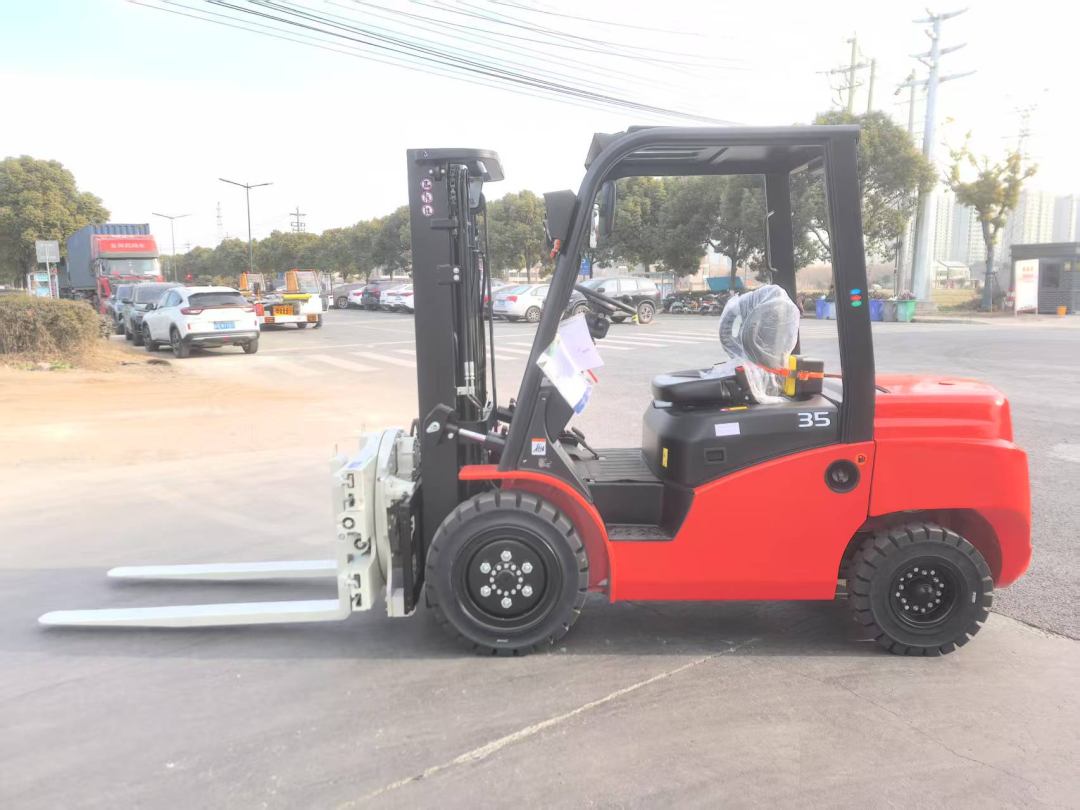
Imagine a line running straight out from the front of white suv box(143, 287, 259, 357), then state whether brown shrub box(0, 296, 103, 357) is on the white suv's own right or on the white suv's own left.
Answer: on the white suv's own left

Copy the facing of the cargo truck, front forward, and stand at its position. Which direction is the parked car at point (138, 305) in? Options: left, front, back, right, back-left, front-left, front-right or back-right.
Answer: front-right

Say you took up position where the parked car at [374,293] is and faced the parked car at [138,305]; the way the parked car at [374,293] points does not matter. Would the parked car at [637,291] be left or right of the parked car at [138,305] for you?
left

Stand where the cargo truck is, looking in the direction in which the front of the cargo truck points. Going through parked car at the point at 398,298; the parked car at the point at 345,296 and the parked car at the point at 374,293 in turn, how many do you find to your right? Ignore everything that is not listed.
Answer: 0

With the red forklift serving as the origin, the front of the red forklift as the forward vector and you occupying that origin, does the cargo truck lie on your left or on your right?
on your right

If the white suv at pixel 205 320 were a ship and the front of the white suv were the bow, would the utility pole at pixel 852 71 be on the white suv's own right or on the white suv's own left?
on the white suv's own right

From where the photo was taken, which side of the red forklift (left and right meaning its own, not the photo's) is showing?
left

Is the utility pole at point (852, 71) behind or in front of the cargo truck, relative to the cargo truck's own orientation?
in front

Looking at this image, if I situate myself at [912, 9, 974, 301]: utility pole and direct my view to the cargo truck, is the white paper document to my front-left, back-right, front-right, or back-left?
front-left

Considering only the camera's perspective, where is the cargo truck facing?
facing the viewer and to the right of the viewer

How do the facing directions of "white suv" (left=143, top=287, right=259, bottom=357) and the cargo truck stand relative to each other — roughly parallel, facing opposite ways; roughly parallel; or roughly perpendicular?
roughly parallel, facing opposite ways

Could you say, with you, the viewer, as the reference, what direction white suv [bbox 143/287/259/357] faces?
facing away from the viewer and to the left of the viewer

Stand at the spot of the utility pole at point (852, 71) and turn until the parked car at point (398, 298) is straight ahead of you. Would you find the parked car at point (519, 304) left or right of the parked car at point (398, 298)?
left

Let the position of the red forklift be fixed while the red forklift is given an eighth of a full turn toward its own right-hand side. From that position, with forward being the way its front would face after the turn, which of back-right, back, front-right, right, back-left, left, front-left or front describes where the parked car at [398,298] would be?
front-right

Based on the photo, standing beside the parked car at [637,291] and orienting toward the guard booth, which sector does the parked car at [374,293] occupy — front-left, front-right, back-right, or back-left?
back-left

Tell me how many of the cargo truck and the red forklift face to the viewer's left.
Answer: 1
